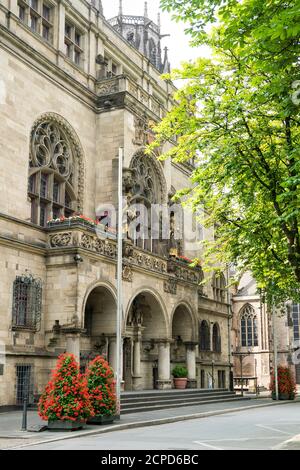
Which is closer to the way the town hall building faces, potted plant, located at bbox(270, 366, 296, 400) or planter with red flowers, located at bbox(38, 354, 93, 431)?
the planter with red flowers

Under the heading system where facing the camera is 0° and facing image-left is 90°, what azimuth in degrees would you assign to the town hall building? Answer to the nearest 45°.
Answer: approximately 315°

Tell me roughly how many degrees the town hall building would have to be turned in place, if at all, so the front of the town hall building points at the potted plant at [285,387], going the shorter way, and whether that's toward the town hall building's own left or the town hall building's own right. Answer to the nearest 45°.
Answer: approximately 90° to the town hall building's own left

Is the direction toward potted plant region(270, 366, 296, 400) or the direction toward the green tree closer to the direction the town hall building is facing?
the green tree

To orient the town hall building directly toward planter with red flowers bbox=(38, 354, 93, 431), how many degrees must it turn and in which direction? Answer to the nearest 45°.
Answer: approximately 45° to its right

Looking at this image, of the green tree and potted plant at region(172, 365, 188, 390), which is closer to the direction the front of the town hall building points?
the green tree

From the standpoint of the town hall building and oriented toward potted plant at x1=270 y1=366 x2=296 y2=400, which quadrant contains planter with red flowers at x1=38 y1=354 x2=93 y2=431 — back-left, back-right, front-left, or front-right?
back-right
